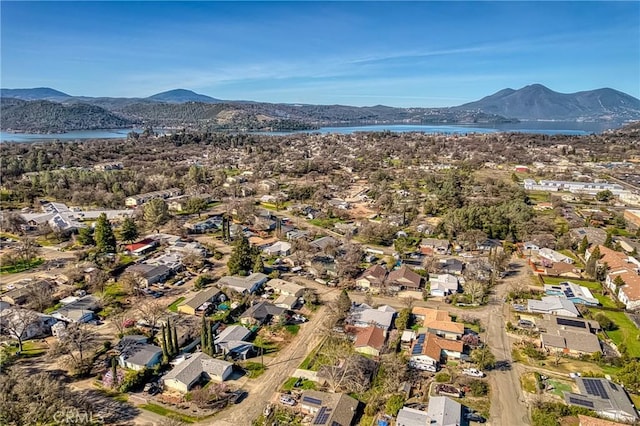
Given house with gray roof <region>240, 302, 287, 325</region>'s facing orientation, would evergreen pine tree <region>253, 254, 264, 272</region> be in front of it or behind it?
behind

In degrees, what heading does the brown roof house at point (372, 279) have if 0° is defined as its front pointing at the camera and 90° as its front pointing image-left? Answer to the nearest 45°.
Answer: approximately 45°

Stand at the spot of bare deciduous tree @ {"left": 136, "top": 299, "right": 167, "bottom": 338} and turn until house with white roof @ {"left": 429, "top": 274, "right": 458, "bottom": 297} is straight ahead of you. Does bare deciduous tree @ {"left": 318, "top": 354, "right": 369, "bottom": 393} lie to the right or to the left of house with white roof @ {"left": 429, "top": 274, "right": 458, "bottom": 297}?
right

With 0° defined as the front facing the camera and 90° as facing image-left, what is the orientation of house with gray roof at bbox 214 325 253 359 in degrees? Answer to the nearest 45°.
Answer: approximately 315°
